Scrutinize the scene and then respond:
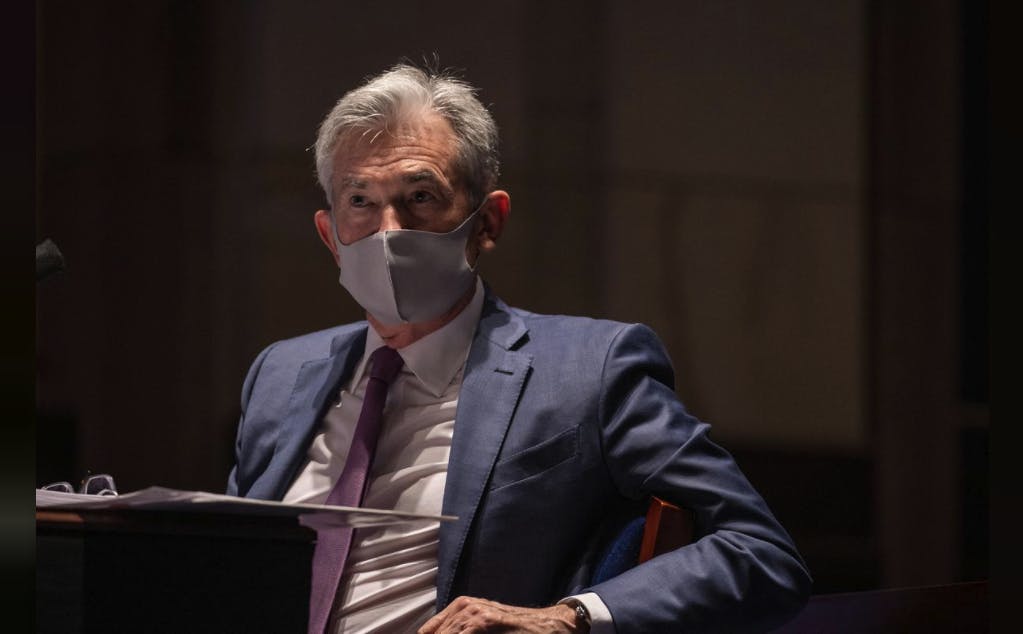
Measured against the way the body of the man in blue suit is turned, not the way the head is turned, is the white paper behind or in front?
in front

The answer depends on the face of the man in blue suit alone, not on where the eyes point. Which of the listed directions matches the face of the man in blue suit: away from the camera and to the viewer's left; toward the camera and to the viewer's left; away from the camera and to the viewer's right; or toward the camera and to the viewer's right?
toward the camera and to the viewer's left
